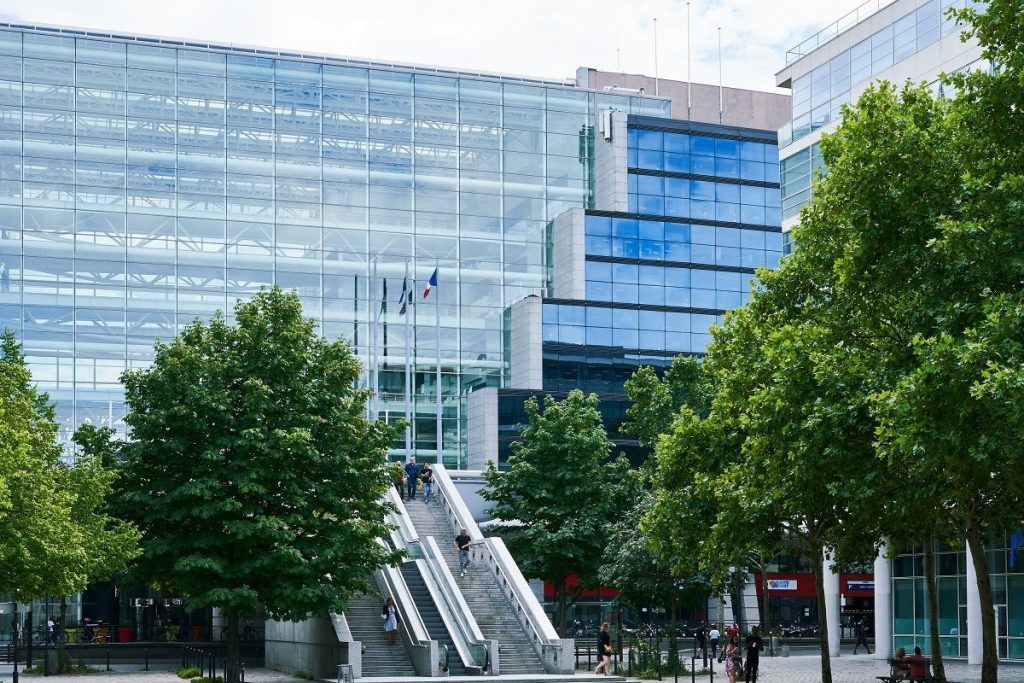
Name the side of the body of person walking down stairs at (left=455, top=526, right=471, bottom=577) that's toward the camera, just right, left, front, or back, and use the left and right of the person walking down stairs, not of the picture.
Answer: front

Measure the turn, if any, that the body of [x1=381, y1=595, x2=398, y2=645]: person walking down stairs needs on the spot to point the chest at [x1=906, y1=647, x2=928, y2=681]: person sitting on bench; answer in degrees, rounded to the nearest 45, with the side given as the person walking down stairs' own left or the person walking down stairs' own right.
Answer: approximately 45° to the person walking down stairs' own left

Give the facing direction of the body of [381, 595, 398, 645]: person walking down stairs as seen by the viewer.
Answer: toward the camera

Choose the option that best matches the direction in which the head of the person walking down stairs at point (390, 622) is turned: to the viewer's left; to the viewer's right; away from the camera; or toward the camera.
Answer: toward the camera

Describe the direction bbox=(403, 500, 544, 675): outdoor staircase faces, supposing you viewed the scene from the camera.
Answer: facing the viewer

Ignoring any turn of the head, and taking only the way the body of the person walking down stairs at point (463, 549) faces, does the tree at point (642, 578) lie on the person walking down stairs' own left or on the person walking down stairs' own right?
on the person walking down stairs' own left

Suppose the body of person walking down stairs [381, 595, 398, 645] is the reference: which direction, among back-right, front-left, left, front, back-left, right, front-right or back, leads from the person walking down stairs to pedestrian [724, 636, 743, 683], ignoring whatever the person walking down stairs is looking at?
left

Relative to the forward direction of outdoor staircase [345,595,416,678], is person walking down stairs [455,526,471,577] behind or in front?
behind

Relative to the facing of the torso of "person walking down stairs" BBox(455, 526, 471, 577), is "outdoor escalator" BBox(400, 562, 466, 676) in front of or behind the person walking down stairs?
in front

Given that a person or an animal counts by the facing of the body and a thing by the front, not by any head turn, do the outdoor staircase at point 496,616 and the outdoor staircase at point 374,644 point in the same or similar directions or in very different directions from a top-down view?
same or similar directions

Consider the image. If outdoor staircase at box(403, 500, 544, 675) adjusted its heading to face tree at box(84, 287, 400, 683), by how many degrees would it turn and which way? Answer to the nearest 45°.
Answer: approximately 45° to its right

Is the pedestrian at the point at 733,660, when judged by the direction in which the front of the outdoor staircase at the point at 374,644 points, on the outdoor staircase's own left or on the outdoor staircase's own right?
on the outdoor staircase's own left

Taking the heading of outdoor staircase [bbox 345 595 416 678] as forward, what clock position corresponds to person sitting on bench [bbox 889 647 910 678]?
The person sitting on bench is roughly at 10 o'clock from the outdoor staircase.

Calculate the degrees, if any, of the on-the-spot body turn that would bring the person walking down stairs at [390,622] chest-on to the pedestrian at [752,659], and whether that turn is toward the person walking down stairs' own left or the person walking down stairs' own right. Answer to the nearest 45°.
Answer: approximately 90° to the person walking down stairs' own left

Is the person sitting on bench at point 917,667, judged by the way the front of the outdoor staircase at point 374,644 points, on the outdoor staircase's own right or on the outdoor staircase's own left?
on the outdoor staircase's own left
